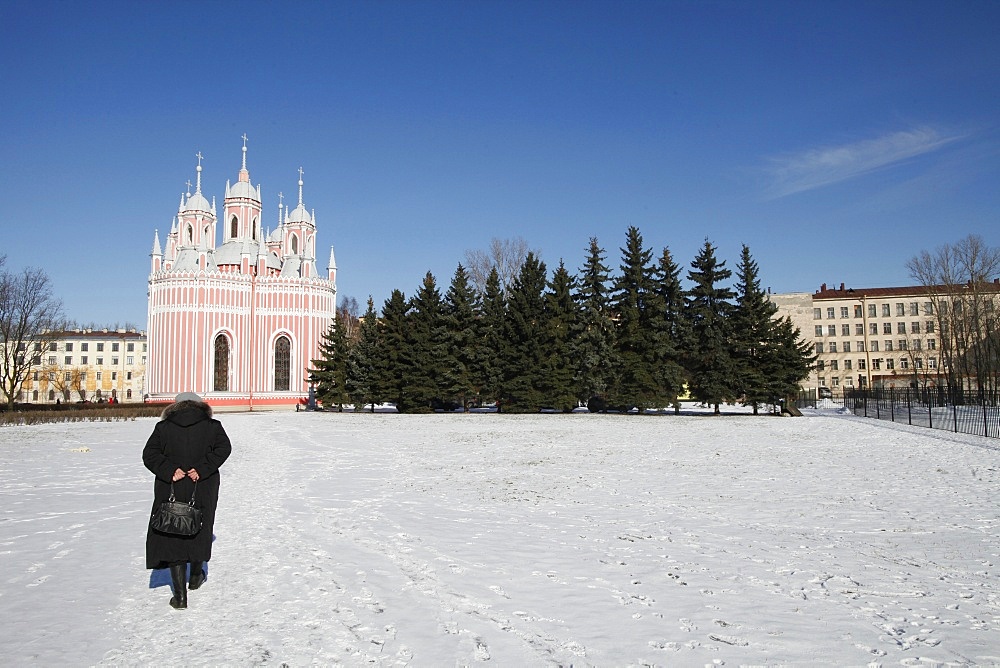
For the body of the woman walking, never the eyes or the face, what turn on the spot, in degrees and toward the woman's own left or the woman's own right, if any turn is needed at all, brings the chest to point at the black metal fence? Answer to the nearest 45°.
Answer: approximately 45° to the woman's own right

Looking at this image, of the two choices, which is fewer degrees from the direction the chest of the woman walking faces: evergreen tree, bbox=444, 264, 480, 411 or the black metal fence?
the evergreen tree

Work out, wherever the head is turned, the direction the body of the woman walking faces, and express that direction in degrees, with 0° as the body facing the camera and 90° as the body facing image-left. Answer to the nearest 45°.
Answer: approximately 180°

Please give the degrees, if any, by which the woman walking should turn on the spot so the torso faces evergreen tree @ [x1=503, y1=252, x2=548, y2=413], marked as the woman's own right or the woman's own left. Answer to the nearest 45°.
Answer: approximately 45° to the woman's own right

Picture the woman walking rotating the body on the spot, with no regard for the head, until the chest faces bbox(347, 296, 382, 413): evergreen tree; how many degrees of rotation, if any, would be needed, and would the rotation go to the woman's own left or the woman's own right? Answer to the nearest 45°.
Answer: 0° — they already face it

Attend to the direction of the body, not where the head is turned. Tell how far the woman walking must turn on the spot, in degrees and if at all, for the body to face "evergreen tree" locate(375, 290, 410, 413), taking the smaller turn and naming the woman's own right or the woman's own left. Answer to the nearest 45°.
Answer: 0° — they already face it

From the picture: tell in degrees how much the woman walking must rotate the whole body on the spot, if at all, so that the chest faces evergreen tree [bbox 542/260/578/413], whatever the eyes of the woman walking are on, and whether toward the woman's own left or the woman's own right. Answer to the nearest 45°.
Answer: approximately 45° to the woman's own right

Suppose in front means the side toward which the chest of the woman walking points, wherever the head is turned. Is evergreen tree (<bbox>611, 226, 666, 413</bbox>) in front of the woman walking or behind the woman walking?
in front

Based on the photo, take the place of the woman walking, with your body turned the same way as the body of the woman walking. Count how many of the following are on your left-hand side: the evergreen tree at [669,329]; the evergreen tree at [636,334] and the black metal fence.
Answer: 0

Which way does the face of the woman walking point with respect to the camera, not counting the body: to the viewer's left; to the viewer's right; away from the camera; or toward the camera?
away from the camera
